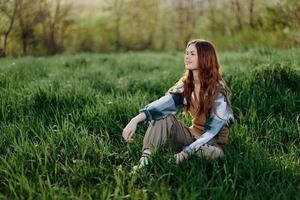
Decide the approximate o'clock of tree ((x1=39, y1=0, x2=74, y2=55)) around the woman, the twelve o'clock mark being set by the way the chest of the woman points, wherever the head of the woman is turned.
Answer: The tree is roughly at 4 o'clock from the woman.

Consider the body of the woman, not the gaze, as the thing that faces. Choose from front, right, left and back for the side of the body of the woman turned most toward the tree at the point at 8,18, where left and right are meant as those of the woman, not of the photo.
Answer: right

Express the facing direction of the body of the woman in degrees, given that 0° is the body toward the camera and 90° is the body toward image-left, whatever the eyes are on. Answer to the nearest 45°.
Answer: approximately 45°
